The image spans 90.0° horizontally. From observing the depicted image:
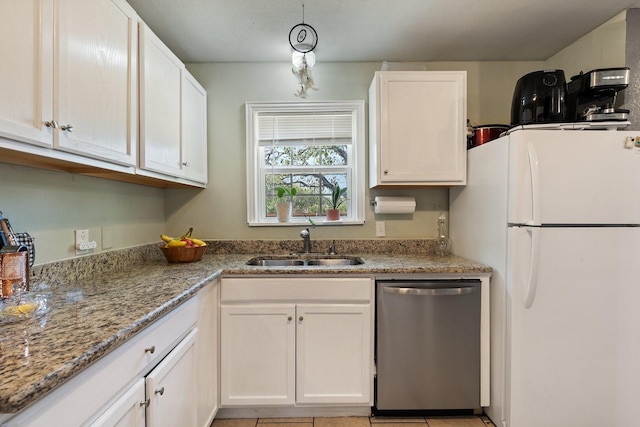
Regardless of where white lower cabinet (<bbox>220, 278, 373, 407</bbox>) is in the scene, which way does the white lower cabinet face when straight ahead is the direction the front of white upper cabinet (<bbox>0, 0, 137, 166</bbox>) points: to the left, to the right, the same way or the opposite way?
to the right

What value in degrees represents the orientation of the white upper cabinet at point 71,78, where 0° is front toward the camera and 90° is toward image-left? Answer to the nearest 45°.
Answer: approximately 315°

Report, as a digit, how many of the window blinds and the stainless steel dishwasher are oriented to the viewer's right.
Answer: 0

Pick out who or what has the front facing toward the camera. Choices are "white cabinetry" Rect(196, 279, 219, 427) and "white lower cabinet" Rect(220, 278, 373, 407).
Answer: the white lower cabinet

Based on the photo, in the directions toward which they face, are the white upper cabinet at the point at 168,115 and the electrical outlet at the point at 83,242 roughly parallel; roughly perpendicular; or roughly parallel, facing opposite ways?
roughly parallel

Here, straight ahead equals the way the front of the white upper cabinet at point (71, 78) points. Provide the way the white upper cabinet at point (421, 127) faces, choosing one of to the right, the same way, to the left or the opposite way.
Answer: to the right

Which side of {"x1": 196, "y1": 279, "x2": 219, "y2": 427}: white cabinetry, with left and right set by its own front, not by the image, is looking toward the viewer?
right

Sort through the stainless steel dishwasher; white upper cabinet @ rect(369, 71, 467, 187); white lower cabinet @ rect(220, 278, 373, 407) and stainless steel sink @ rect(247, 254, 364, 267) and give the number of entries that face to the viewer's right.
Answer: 0

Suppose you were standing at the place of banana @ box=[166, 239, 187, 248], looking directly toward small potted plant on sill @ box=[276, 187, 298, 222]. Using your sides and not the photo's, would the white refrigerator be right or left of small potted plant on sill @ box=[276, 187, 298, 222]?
right

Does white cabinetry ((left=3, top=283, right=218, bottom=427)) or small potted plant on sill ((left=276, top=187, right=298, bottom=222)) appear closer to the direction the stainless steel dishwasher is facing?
the white cabinetry

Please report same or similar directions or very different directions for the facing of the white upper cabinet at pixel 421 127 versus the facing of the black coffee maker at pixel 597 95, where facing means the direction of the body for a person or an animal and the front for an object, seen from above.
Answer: same or similar directions

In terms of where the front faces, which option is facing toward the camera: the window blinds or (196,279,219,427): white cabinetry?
the window blinds

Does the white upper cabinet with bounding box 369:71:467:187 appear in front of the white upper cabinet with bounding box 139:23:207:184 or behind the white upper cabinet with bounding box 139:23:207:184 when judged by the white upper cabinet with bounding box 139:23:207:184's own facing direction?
in front

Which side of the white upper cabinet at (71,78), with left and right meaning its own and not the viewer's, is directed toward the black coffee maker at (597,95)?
front

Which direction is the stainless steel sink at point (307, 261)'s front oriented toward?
toward the camera

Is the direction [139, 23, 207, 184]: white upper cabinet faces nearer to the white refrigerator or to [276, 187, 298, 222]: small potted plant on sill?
the white refrigerator

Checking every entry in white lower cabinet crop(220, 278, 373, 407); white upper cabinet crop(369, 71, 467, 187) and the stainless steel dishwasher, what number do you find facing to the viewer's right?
0

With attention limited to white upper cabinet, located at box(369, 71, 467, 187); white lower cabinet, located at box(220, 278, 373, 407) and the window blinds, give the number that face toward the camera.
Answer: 3
